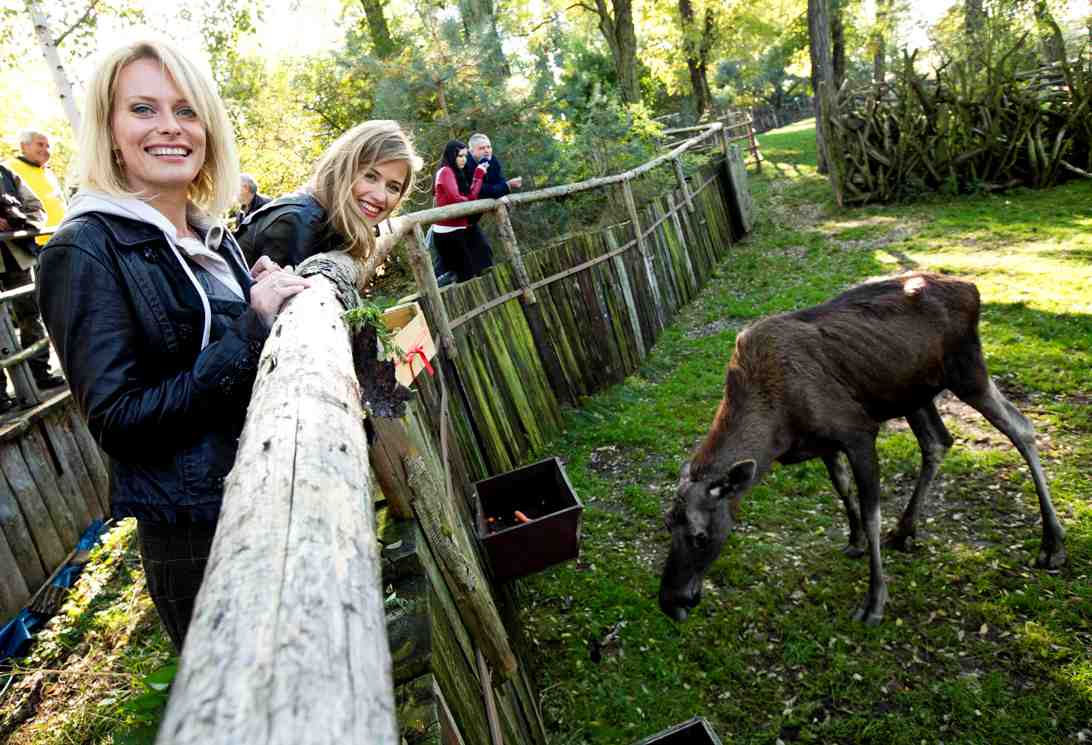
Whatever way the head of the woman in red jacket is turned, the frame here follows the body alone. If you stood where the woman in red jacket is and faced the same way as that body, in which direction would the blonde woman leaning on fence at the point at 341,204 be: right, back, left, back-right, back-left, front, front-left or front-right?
right

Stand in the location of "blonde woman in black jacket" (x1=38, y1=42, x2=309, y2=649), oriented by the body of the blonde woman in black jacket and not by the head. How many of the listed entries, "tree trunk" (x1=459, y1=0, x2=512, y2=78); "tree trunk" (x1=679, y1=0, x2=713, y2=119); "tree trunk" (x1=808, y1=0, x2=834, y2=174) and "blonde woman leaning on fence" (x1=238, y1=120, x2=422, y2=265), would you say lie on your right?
0

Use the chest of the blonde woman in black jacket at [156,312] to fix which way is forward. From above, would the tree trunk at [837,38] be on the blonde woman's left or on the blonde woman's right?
on the blonde woman's left

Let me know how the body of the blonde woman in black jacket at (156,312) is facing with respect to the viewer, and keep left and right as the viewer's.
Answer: facing the viewer and to the right of the viewer

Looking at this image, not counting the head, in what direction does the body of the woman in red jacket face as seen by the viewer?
to the viewer's right

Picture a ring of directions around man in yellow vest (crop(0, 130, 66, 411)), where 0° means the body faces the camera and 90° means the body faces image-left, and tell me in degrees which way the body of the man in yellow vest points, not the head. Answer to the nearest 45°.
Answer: approximately 270°

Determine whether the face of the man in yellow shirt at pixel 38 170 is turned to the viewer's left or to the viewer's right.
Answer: to the viewer's right

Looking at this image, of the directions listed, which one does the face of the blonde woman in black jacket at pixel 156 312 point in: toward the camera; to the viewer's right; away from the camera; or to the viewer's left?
toward the camera

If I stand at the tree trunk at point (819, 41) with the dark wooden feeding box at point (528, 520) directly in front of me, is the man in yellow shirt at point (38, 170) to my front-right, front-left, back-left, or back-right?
front-right

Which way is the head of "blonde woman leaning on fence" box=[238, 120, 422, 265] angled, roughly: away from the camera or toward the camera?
toward the camera

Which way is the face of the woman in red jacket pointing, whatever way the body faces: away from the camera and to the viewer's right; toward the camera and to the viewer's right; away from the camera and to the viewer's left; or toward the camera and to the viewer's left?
toward the camera and to the viewer's right
